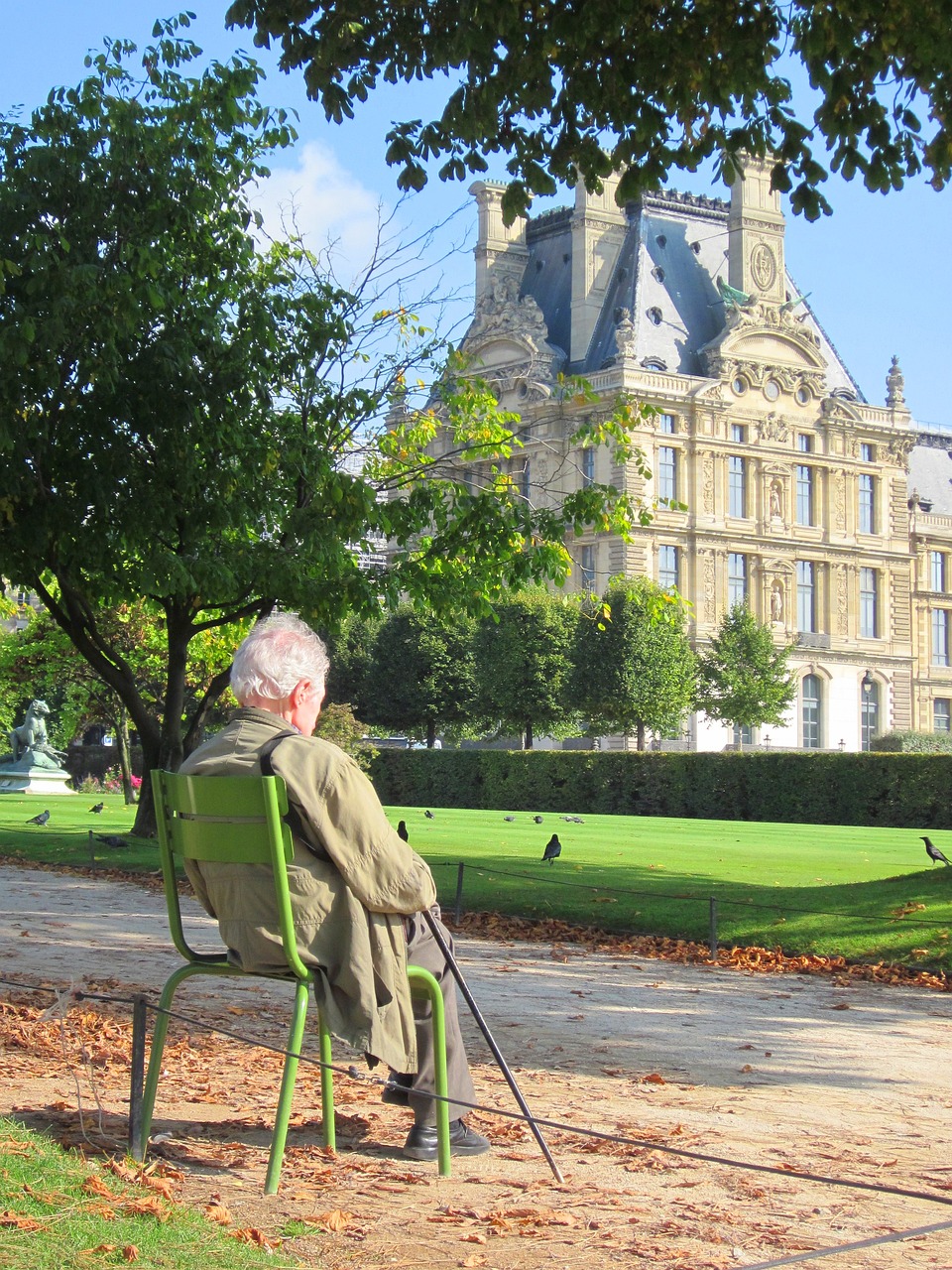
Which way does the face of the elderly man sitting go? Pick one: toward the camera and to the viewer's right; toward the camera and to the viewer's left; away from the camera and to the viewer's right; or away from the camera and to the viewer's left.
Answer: away from the camera and to the viewer's right

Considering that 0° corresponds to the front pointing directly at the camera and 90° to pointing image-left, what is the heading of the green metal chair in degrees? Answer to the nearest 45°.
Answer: approximately 225°

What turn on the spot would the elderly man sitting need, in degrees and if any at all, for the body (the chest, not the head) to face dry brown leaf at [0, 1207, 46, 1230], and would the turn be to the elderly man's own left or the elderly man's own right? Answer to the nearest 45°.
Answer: approximately 180°

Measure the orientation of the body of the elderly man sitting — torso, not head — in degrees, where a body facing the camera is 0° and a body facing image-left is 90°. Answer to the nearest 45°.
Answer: approximately 225°

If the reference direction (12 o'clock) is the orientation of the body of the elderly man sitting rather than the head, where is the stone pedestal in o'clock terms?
The stone pedestal is roughly at 10 o'clock from the elderly man sitting.

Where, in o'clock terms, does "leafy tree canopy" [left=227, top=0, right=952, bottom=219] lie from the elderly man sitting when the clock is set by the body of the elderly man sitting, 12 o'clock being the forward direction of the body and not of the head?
The leafy tree canopy is roughly at 11 o'clock from the elderly man sitting.

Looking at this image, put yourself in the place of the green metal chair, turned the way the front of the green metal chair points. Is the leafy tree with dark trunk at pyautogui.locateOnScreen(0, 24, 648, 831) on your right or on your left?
on your left
